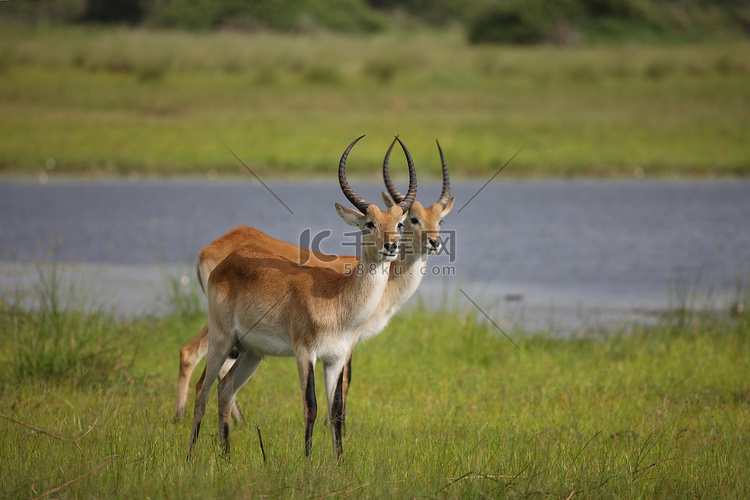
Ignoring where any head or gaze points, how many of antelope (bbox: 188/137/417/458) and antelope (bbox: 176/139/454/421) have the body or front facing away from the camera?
0

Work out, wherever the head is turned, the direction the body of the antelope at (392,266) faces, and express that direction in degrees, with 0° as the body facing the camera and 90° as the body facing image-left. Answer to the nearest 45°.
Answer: approximately 270°

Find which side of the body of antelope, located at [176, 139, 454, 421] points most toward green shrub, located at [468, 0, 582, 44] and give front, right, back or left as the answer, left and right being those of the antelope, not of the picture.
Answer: left

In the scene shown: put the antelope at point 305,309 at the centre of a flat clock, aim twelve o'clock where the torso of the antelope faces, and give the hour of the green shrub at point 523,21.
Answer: The green shrub is roughly at 8 o'clock from the antelope.

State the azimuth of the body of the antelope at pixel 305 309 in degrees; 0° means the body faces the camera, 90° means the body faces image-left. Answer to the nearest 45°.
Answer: approximately 315°

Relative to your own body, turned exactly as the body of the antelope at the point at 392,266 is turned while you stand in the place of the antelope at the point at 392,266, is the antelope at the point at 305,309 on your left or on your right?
on your right
